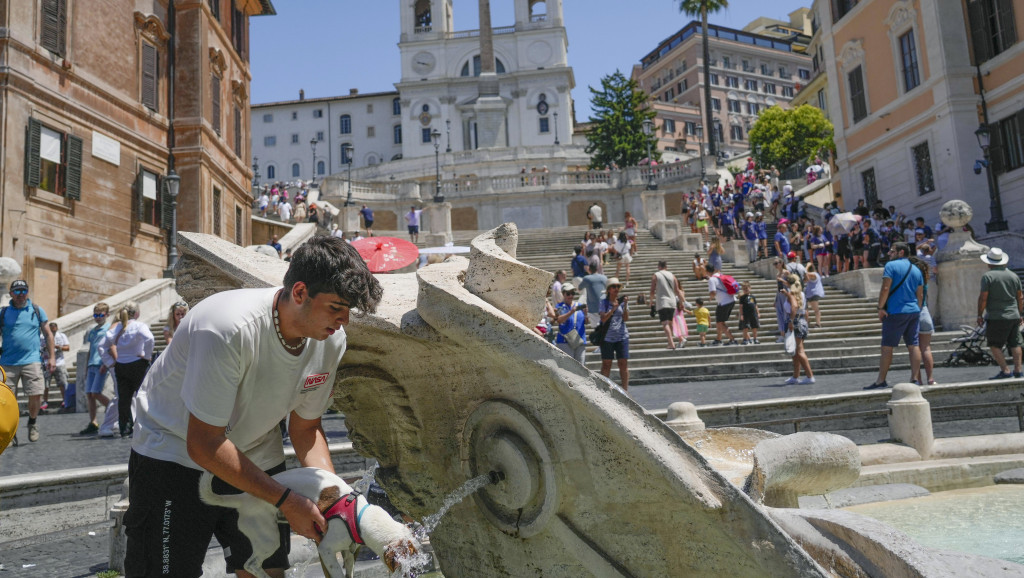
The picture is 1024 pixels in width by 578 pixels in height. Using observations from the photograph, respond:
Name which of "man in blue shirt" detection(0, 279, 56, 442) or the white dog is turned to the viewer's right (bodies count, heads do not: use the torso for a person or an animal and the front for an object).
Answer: the white dog

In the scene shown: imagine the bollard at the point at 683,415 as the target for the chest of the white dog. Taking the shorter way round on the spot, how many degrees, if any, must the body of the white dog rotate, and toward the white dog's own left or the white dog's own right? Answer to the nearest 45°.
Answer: approximately 45° to the white dog's own left

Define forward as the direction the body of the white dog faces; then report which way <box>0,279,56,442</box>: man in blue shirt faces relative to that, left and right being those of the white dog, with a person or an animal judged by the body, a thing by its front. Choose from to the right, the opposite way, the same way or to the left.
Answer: to the right

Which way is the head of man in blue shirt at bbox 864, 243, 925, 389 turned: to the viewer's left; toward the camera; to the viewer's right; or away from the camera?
to the viewer's left

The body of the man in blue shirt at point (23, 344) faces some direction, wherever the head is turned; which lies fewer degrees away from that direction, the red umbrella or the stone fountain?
the stone fountain

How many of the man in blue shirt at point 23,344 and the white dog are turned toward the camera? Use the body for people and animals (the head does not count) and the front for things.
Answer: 1

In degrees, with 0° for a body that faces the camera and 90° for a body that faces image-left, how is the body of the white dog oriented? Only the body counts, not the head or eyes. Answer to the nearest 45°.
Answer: approximately 270°

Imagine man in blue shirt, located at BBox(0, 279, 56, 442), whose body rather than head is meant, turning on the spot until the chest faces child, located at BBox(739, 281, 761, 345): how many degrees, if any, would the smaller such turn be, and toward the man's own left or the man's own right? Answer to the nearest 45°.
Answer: approximately 90° to the man's own left
